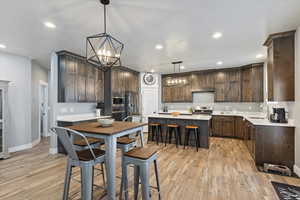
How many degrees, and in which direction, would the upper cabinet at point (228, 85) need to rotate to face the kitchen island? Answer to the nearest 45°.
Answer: approximately 45° to its right

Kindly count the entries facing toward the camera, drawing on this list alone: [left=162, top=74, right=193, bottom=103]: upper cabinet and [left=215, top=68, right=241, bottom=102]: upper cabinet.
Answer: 2

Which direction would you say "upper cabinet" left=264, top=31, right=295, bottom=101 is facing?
to the viewer's left

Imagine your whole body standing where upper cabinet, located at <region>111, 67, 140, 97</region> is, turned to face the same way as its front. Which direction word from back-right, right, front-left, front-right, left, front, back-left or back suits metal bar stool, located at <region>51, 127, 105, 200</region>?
front-right

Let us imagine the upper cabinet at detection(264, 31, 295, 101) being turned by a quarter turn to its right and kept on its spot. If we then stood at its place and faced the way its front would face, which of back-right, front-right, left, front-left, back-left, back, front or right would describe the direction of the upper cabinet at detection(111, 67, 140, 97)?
left

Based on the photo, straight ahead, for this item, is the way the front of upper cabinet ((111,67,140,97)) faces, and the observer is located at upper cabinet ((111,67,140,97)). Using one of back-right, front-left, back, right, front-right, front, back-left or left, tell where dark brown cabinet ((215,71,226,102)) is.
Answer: front-left

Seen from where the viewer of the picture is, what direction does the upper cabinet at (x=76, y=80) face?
facing the viewer and to the right of the viewer

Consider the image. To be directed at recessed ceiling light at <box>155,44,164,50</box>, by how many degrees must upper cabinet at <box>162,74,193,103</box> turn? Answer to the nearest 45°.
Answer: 0° — it already faces it

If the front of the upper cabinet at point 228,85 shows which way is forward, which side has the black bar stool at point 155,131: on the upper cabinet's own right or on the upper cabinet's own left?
on the upper cabinet's own right

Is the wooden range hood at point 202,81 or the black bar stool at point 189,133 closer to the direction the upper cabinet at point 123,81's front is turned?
the black bar stool

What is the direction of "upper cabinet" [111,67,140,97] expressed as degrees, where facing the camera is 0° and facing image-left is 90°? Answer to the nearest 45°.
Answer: approximately 315°

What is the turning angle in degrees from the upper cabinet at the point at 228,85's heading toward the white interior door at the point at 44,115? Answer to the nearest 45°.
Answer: approximately 45° to its right
